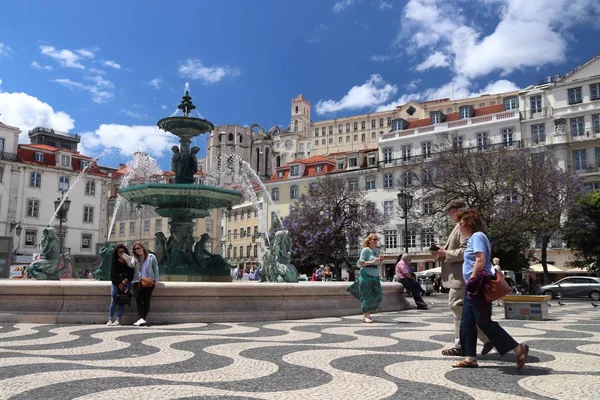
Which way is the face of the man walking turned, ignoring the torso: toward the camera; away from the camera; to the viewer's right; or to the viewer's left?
to the viewer's left

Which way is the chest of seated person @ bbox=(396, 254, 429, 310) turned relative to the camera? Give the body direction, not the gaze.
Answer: to the viewer's right

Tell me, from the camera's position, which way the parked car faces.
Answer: facing to the left of the viewer

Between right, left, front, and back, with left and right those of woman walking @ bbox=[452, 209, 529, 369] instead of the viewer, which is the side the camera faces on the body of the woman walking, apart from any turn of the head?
left

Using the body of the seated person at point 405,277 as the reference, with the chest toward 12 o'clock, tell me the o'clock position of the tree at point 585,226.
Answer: The tree is roughly at 10 o'clock from the seated person.

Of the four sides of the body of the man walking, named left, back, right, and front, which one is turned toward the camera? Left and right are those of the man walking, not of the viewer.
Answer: left

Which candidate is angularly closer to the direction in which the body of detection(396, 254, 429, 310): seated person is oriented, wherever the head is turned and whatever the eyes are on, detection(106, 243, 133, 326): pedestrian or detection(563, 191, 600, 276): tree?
the tree

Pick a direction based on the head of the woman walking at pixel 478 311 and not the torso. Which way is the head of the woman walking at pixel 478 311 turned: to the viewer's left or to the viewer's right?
to the viewer's left

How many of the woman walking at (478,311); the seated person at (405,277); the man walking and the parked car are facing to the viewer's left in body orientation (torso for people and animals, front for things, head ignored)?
3

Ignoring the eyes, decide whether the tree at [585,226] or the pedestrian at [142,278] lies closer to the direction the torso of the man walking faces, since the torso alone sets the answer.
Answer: the pedestrian
